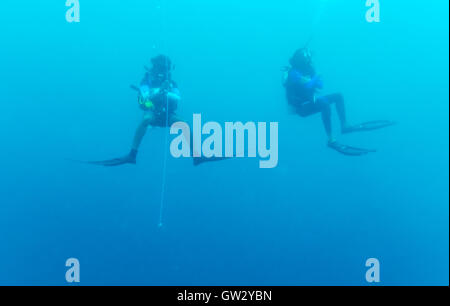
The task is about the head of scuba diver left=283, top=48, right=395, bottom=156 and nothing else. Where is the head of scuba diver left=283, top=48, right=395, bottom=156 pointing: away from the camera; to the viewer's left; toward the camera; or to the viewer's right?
to the viewer's right

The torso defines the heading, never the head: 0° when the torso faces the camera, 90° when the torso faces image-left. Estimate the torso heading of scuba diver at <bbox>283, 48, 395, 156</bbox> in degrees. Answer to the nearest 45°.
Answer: approximately 270°
